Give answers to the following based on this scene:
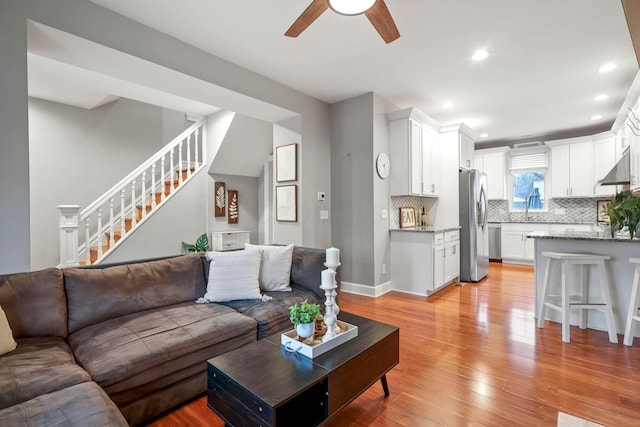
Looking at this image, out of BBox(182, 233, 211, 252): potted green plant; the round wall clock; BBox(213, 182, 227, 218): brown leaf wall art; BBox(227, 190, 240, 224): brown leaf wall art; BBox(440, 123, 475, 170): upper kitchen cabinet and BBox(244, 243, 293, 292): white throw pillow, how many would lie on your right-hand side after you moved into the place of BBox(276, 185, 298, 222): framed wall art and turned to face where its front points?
3

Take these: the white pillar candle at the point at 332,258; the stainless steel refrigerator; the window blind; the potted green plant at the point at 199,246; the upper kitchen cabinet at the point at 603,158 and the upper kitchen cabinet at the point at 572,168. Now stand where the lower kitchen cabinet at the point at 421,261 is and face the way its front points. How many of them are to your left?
4

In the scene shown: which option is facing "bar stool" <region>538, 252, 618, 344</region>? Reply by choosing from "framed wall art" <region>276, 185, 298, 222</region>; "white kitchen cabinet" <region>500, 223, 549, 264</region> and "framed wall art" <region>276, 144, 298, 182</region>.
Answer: the white kitchen cabinet

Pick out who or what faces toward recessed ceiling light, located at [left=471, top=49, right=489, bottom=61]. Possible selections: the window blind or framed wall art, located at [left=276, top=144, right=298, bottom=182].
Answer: the window blind

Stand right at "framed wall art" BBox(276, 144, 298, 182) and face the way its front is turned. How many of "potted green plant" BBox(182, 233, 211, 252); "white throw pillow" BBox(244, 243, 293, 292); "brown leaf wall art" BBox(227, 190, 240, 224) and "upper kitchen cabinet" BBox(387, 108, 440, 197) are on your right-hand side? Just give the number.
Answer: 2

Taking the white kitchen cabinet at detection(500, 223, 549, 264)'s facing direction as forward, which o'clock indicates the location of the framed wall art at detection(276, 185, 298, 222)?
The framed wall art is roughly at 1 o'clock from the white kitchen cabinet.

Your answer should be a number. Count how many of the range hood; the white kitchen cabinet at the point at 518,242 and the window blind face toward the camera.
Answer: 2

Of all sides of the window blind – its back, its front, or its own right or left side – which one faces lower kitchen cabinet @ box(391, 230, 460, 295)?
front

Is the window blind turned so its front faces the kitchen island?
yes

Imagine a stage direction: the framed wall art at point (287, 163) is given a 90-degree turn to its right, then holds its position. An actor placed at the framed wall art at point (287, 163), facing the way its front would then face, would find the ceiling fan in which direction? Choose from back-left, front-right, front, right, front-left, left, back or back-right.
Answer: back-left

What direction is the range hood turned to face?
to the viewer's left

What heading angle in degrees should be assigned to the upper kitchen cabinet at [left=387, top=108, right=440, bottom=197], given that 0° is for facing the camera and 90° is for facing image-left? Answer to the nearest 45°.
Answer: approximately 315°

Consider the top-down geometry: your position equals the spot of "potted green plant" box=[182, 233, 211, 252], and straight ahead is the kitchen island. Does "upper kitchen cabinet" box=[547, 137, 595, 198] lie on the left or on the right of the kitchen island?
left
